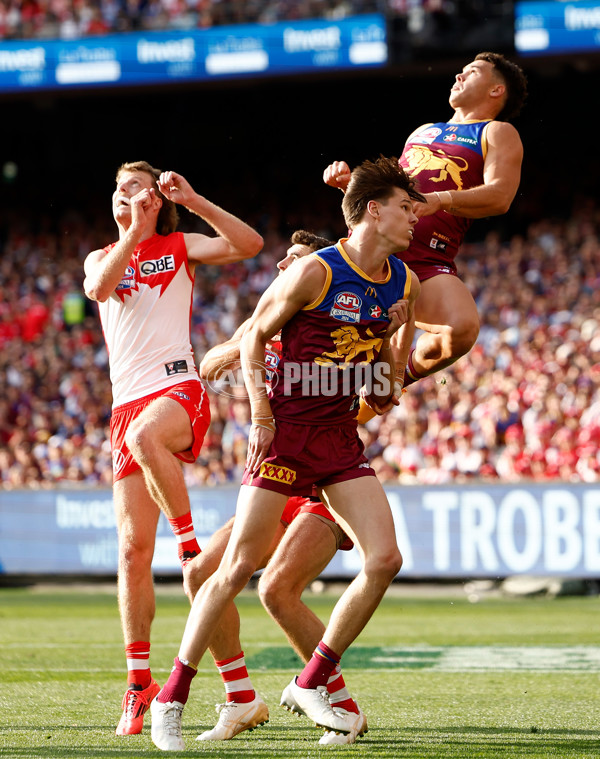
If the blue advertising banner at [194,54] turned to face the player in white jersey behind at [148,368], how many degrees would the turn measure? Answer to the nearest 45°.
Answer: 0° — it already faces them

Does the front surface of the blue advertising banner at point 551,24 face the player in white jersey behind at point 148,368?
yes

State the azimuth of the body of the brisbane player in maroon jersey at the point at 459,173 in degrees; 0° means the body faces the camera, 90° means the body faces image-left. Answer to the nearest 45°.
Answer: approximately 45°

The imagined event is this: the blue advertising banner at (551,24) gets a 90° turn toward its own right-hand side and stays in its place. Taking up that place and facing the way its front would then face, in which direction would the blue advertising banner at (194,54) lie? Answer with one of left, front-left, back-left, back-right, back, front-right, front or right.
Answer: front

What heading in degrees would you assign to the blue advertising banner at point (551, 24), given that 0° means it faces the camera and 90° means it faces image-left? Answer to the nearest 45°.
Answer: approximately 0°

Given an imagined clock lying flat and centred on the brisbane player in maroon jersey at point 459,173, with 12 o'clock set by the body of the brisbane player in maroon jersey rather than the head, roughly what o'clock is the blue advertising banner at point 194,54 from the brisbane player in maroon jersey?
The blue advertising banner is roughly at 4 o'clock from the brisbane player in maroon jersey.

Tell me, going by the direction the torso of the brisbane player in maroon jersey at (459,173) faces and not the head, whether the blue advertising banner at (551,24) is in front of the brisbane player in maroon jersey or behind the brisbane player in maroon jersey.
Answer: behind
